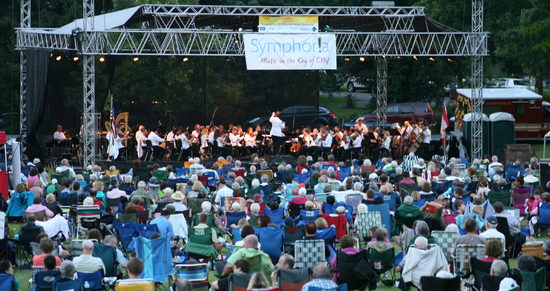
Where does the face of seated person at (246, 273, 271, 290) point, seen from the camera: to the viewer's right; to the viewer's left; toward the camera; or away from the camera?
away from the camera

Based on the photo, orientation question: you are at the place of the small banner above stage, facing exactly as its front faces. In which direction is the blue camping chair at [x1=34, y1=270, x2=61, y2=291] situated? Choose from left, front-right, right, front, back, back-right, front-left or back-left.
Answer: front

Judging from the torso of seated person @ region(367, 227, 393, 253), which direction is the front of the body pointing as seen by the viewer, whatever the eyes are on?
away from the camera

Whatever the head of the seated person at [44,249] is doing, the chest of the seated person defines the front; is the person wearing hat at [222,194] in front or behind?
in front

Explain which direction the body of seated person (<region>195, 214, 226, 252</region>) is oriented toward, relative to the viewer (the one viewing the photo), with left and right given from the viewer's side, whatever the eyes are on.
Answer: facing away from the viewer

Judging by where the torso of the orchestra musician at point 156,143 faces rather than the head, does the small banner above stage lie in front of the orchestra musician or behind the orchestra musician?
in front

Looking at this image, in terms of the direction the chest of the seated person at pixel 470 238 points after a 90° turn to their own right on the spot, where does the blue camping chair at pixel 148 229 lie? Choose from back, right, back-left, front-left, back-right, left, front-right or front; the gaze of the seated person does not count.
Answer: back

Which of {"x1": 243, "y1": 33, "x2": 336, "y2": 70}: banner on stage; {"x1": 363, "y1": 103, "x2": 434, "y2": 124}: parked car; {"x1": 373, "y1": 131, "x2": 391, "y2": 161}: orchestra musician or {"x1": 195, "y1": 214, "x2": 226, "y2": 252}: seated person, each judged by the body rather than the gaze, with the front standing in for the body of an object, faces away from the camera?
the seated person

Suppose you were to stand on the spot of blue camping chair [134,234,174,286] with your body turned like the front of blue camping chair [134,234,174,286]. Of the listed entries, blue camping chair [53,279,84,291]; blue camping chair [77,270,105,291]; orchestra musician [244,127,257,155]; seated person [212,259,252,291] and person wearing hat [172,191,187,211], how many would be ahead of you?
2

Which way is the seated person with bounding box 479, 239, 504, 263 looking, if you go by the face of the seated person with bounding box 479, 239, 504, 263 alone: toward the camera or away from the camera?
away from the camera

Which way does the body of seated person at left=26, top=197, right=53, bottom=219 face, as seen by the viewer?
away from the camera

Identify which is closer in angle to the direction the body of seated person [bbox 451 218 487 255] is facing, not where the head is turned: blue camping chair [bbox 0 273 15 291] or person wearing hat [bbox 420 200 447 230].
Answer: the person wearing hat

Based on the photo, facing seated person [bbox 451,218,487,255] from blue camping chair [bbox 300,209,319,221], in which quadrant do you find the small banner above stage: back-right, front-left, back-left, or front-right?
back-left

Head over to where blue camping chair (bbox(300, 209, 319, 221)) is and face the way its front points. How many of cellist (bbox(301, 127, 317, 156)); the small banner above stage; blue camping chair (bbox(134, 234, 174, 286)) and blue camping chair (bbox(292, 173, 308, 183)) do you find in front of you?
3

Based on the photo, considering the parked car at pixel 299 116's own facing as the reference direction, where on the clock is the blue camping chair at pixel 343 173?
The blue camping chair is roughly at 9 o'clock from the parked car.

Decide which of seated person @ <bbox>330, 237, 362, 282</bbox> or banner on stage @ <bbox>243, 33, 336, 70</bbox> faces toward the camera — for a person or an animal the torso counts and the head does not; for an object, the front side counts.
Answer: the banner on stage

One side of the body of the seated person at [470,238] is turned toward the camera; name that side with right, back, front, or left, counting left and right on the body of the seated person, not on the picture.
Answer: back

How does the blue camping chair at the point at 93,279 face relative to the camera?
away from the camera

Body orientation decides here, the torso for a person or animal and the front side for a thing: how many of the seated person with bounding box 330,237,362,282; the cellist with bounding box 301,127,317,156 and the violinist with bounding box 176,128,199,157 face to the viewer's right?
1

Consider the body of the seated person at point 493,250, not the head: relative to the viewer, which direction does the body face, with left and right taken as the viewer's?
facing away from the viewer
